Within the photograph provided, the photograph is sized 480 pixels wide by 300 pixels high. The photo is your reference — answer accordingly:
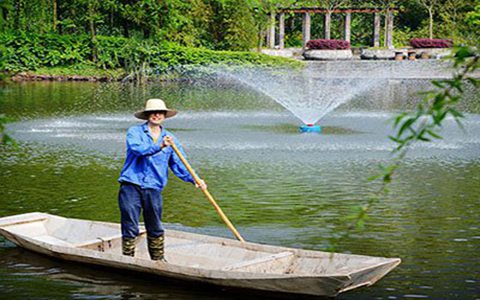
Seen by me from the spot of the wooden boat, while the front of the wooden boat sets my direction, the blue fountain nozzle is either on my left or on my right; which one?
on my left

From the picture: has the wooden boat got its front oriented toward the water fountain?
no

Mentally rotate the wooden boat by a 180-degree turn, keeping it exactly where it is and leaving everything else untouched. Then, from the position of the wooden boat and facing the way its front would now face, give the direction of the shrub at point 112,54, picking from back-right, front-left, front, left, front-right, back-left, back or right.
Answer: front-right

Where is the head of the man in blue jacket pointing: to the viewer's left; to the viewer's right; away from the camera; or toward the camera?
toward the camera

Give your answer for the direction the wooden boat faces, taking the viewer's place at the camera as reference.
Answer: facing the viewer and to the right of the viewer
